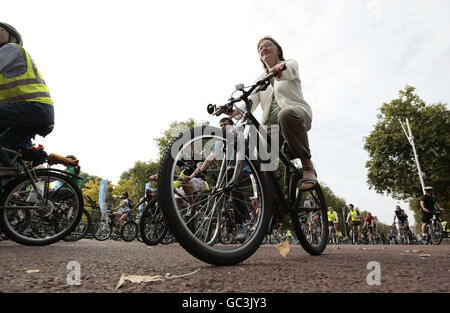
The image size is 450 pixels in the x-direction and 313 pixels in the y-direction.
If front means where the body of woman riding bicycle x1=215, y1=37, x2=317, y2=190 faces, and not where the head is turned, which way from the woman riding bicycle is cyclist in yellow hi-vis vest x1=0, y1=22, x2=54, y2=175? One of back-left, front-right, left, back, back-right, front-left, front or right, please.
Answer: front-right

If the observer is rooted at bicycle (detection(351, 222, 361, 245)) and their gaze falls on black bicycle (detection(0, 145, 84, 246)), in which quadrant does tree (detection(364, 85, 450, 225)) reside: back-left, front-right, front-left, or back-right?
back-left

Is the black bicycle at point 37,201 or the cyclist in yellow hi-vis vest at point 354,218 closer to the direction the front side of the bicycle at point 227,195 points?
the black bicycle

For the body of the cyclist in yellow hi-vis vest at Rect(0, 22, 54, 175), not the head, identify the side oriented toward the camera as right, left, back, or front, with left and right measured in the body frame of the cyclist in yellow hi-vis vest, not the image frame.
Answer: left

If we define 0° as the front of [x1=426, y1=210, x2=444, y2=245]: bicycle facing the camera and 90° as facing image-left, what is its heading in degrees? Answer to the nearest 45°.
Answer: approximately 315°

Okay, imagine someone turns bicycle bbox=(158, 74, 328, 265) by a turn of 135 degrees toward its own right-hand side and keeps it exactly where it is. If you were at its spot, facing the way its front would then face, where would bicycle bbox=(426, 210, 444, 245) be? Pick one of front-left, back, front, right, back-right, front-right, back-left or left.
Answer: front-right

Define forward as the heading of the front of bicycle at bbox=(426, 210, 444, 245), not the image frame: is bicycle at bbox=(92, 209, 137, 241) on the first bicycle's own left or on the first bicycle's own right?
on the first bicycle's own right

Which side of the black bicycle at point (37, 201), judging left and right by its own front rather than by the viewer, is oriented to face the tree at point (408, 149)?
back

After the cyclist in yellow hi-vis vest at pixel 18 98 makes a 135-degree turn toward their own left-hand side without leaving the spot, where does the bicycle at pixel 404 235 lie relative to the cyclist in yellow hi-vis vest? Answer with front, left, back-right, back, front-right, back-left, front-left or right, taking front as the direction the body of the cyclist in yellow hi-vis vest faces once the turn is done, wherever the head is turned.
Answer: front-left

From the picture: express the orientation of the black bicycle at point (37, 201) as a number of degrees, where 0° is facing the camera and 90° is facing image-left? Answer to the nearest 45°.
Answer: approximately 90°
